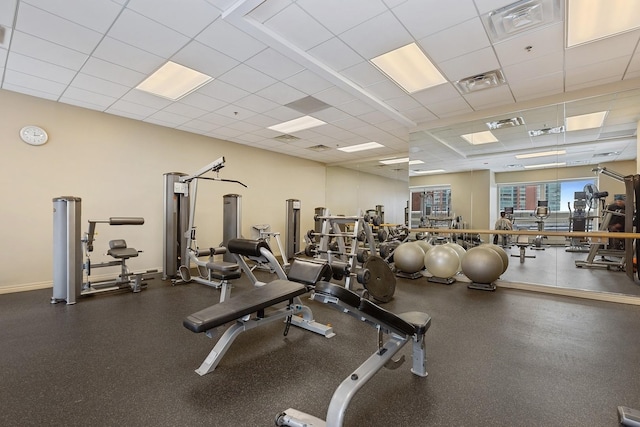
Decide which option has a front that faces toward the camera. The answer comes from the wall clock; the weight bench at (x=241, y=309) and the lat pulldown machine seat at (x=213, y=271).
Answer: the wall clock

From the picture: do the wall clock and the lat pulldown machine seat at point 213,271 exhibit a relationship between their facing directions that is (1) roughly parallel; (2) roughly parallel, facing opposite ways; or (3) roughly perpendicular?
roughly parallel, facing opposite ways

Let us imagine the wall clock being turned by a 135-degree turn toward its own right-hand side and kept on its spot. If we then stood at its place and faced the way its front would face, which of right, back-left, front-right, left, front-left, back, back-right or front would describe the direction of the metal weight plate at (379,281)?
back

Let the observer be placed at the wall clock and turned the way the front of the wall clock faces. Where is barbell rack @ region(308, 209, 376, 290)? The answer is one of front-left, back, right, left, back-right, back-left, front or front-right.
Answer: front-left

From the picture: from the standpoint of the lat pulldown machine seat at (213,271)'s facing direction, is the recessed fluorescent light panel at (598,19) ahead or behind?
behind

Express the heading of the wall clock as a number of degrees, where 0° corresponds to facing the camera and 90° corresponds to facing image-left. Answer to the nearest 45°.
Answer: approximately 0°

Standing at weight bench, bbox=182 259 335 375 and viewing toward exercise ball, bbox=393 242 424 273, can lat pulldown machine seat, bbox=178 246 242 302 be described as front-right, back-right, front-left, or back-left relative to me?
front-left
